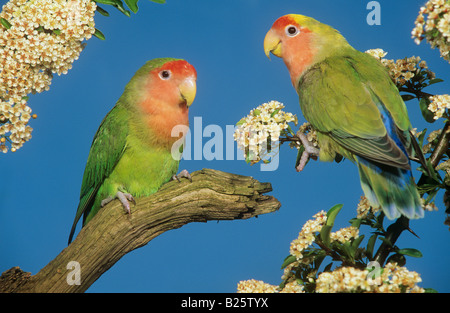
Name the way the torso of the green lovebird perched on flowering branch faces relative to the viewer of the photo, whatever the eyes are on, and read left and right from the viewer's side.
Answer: facing away from the viewer and to the left of the viewer

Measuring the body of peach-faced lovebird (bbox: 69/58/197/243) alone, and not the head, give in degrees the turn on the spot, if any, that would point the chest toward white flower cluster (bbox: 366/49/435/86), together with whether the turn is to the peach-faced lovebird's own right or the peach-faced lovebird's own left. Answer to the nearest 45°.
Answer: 0° — it already faces it

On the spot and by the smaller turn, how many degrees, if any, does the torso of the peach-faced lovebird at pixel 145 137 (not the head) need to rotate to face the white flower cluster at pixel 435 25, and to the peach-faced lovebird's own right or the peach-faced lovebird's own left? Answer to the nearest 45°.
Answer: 0° — it already faces it

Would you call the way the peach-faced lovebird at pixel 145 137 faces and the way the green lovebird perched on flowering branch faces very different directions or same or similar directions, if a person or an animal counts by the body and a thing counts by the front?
very different directions
